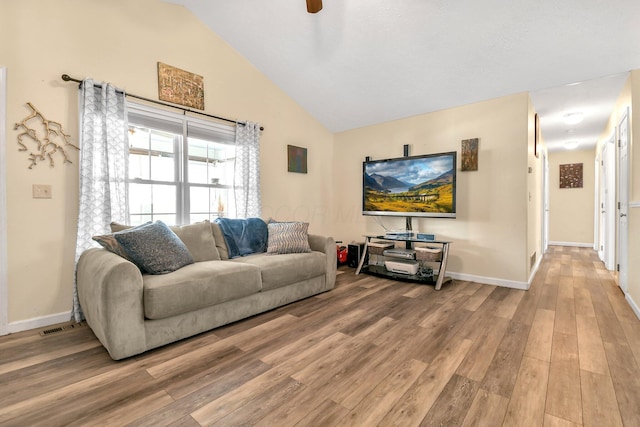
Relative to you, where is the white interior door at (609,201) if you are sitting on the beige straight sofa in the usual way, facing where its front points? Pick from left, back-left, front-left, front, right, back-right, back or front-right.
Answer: front-left

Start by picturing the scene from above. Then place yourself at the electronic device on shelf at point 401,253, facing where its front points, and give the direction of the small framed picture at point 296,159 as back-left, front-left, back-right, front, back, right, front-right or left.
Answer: front-right

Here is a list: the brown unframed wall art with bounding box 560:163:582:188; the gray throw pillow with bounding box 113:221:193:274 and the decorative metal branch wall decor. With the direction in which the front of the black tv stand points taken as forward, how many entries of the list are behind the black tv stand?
1

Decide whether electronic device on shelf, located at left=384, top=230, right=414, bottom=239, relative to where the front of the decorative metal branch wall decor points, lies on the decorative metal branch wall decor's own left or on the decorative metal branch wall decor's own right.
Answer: on the decorative metal branch wall decor's own left

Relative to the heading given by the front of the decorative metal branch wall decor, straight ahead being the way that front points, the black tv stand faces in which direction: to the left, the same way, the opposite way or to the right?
to the right

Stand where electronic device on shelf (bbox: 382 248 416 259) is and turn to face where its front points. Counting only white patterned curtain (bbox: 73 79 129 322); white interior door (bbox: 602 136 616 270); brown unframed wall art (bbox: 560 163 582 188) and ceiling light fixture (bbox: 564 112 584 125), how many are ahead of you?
1

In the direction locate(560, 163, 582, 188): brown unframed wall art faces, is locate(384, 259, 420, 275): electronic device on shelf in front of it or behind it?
in front

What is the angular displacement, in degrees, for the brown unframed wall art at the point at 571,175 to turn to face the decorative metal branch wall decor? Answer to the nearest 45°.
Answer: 0° — it already faces it

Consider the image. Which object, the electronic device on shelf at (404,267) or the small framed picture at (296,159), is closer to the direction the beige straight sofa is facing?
the electronic device on shelf

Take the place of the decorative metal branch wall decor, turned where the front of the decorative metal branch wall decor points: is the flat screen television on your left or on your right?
on your left

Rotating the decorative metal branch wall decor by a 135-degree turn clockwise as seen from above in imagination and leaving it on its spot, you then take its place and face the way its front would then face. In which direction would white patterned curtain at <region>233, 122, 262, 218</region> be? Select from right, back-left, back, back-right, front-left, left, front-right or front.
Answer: back-right

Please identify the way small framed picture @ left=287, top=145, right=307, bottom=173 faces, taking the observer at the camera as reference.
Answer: facing the viewer and to the right of the viewer
